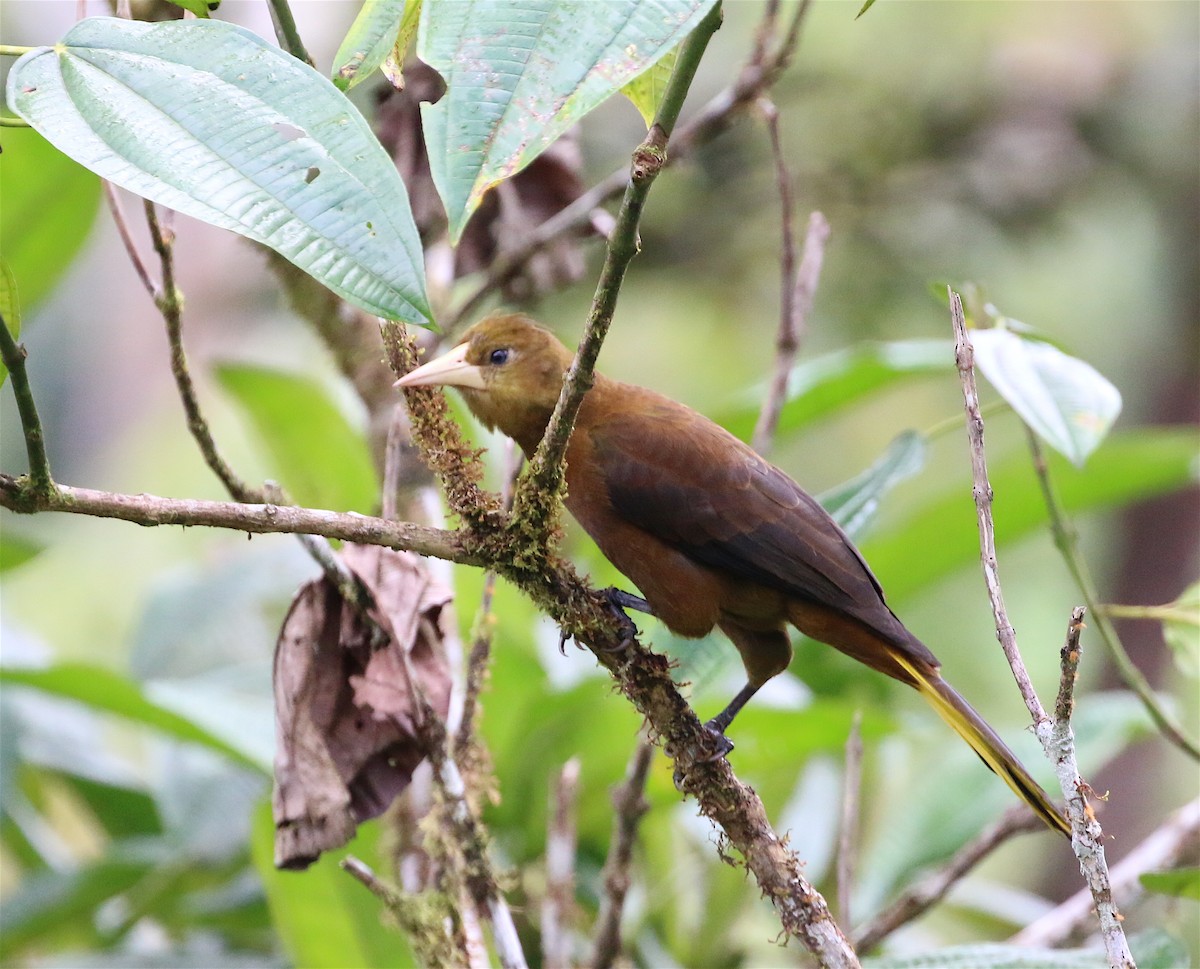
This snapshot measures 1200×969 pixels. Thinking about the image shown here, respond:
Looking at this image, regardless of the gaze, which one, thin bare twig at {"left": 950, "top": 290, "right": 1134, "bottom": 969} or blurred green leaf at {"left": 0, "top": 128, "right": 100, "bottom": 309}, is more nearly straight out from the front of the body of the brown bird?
the blurred green leaf

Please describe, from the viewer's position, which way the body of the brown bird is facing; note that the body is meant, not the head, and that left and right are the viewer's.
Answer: facing to the left of the viewer

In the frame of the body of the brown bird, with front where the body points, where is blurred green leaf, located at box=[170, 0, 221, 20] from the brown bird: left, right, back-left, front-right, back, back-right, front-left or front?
front-left

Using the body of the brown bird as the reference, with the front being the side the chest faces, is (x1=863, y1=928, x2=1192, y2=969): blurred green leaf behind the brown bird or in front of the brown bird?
behind

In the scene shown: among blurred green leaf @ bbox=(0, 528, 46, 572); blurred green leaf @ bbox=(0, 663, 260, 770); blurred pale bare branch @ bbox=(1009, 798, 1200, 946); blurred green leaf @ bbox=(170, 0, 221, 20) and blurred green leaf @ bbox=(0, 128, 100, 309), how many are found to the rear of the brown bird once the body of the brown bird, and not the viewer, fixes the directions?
1

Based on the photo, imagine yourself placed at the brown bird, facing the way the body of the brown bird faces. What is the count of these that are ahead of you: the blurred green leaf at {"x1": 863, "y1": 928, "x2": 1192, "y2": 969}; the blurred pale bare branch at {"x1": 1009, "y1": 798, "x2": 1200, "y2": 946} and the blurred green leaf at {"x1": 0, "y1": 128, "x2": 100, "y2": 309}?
1

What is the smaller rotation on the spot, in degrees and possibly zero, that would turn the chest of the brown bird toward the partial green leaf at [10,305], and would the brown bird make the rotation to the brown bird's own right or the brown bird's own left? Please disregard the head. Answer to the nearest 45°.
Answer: approximately 45° to the brown bird's own left

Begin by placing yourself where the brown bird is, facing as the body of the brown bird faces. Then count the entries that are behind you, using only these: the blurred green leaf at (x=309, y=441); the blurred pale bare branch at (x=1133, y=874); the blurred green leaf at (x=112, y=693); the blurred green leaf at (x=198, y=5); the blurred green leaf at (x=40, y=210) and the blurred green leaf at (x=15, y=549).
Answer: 1

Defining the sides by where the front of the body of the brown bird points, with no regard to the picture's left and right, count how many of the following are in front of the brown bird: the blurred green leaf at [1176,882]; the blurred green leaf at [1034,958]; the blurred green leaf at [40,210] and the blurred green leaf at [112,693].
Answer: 2

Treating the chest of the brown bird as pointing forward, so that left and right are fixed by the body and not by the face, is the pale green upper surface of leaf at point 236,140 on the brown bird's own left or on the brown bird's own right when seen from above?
on the brown bird's own left

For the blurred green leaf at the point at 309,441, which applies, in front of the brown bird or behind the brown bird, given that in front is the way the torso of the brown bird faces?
in front
